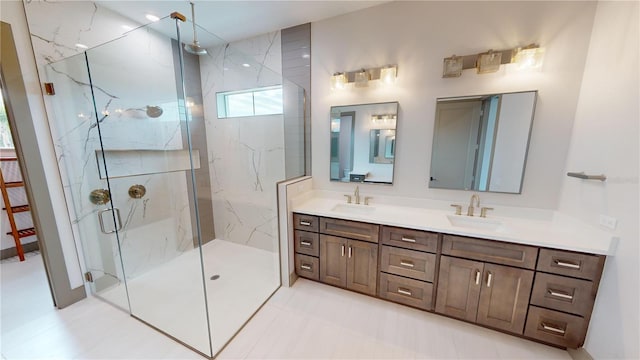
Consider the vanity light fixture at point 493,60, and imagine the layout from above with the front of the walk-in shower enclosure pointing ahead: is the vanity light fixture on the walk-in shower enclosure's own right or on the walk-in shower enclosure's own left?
on the walk-in shower enclosure's own left

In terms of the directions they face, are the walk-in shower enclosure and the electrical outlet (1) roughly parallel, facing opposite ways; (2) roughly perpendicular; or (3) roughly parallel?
roughly perpendicular

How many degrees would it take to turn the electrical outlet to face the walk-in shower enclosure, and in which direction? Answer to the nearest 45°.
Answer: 0° — it already faces it

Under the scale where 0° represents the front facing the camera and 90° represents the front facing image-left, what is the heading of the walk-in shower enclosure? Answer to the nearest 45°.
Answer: approximately 45°

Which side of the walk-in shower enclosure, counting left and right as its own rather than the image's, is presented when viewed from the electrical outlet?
left

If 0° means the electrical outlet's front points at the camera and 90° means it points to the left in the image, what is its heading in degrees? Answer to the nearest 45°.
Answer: approximately 45°

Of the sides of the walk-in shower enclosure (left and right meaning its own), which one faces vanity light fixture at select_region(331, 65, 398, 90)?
left
